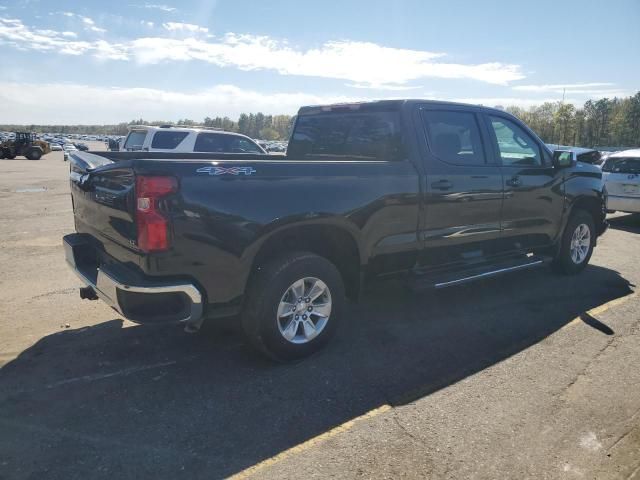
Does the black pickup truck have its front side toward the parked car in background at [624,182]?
yes

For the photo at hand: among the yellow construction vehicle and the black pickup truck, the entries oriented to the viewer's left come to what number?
1

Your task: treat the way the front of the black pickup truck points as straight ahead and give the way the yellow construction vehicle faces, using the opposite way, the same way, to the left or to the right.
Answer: the opposite way

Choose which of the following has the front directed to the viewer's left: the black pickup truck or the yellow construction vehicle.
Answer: the yellow construction vehicle

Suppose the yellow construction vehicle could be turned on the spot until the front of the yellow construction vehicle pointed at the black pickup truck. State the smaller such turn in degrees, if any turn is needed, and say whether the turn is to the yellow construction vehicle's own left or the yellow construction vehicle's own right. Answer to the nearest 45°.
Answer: approximately 90° to the yellow construction vehicle's own left

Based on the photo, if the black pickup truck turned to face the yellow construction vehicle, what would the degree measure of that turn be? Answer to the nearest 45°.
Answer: approximately 90° to its left

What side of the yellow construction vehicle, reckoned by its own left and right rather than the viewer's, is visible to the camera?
left

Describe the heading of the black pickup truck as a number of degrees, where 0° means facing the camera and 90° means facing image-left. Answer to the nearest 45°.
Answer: approximately 225°
